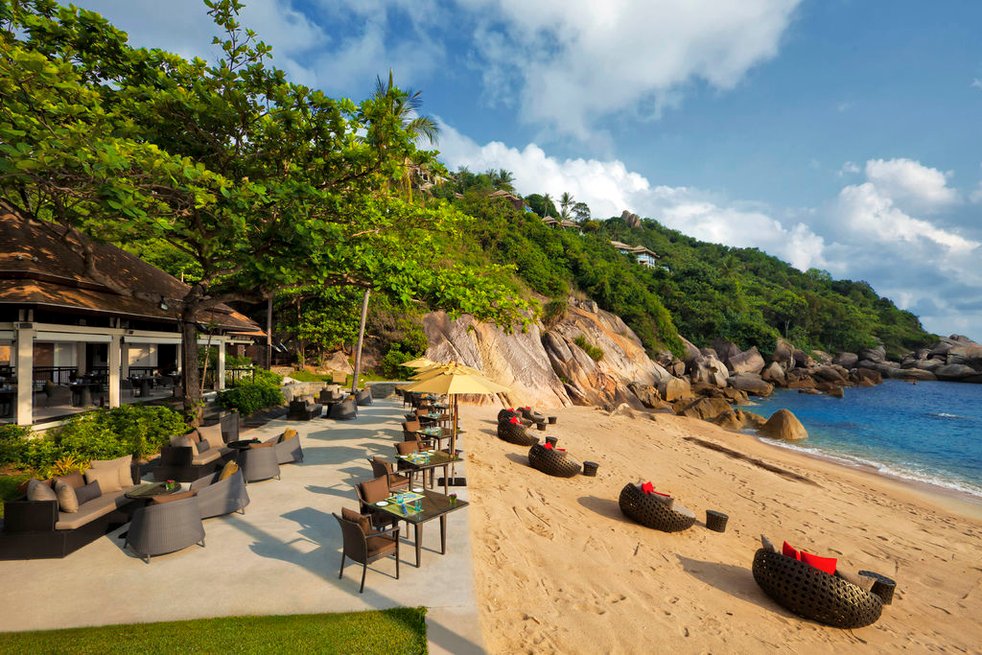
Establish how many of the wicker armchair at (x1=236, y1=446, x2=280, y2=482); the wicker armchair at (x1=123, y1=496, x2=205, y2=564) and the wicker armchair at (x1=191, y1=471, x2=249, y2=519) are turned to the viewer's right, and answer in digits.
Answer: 0

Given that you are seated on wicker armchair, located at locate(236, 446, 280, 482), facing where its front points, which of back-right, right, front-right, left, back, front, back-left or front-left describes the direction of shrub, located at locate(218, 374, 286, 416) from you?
front-right

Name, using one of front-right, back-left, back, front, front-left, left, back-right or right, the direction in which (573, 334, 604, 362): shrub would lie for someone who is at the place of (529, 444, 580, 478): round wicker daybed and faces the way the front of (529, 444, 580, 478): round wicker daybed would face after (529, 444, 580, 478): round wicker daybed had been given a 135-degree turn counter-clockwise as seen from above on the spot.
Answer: right

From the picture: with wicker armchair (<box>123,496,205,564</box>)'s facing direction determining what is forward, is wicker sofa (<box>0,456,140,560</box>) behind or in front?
in front

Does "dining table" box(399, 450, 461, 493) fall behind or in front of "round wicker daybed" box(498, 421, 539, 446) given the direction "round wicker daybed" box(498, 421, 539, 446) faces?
behind

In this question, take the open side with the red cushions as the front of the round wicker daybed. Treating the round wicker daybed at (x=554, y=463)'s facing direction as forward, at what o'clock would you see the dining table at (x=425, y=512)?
The dining table is roughly at 5 o'clock from the round wicker daybed.

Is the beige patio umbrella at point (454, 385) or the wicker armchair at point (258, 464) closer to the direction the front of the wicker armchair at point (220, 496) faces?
the wicker armchair

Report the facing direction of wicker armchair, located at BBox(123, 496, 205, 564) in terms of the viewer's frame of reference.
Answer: facing away from the viewer and to the left of the viewer

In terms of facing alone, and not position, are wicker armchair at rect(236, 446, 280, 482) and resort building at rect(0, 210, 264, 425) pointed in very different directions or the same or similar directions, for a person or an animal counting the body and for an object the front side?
very different directions

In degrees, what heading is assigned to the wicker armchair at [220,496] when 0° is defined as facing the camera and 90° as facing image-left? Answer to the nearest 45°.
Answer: approximately 135°

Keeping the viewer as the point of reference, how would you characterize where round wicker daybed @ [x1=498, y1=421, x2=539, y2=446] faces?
facing away from the viewer and to the right of the viewer

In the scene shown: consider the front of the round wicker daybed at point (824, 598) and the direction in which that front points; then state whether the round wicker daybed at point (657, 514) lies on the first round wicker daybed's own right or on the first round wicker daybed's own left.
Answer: on the first round wicker daybed's own left

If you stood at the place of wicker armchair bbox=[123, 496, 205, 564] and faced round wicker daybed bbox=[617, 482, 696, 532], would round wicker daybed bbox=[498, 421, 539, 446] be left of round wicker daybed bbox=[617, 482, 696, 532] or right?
left

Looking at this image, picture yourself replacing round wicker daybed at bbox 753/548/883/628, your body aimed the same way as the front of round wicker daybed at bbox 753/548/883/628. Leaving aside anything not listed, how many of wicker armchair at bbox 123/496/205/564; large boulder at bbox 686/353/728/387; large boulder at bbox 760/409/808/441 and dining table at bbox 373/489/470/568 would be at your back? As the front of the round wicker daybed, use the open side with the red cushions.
2
